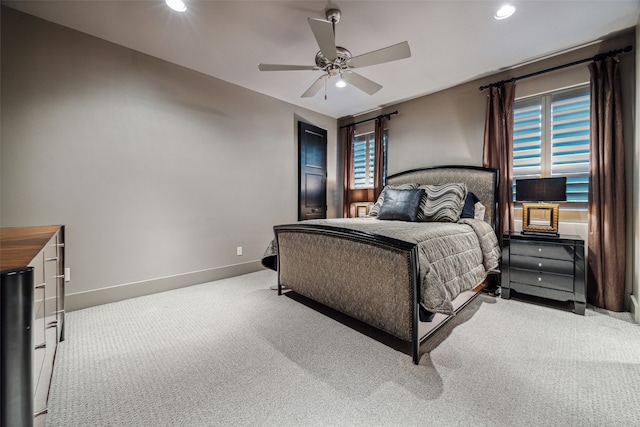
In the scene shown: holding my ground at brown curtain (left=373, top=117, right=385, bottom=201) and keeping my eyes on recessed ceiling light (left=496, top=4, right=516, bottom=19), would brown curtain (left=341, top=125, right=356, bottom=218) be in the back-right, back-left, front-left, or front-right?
back-right

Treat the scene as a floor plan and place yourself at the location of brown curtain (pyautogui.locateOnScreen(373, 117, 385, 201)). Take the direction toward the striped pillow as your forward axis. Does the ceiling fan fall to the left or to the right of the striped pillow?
right

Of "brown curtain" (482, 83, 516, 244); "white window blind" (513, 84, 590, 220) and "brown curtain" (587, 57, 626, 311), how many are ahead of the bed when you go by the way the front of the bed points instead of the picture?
0

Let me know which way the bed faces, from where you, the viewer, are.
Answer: facing the viewer and to the left of the viewer

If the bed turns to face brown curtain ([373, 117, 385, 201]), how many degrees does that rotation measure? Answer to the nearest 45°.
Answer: approximately 135° to its right

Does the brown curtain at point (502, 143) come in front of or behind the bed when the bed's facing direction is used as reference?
behind

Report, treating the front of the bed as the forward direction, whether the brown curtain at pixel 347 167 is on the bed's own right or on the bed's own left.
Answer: on the bed's own right

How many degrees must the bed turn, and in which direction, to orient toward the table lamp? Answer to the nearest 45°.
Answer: approximately 180°
